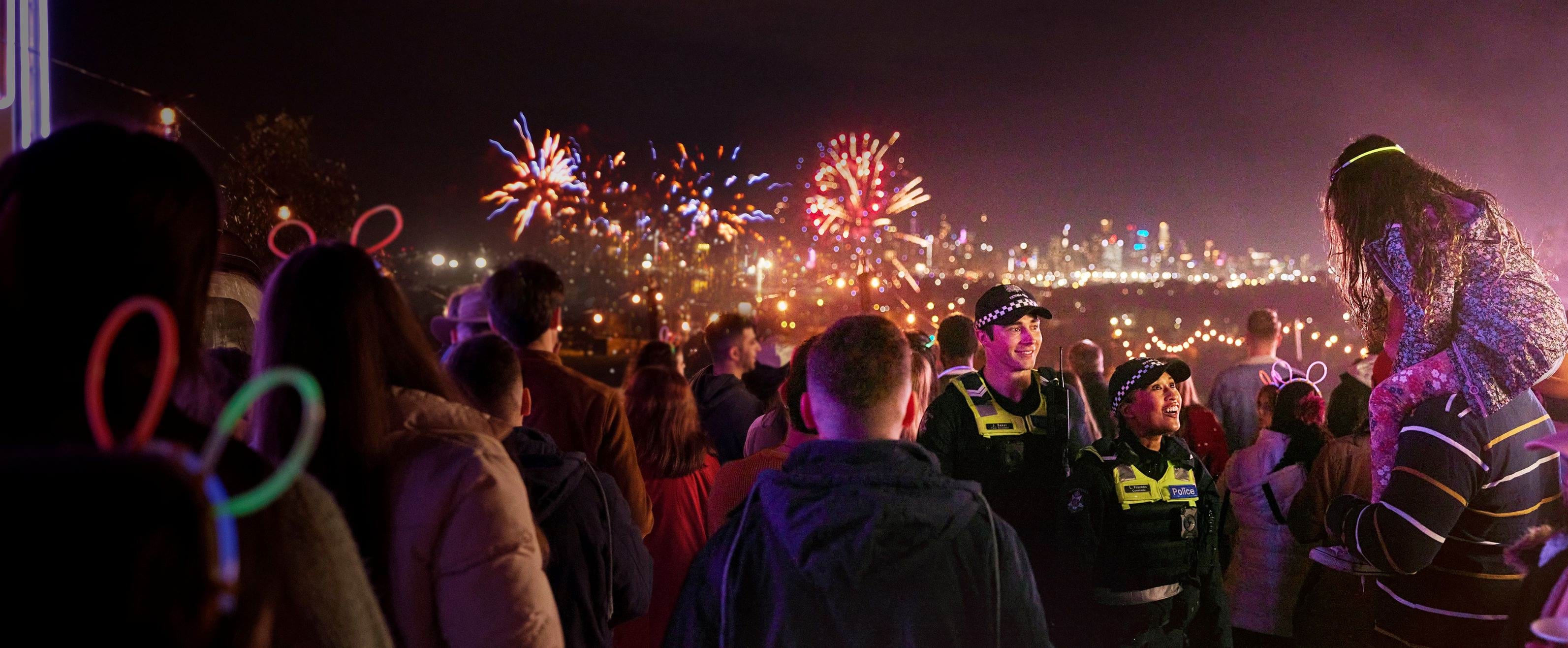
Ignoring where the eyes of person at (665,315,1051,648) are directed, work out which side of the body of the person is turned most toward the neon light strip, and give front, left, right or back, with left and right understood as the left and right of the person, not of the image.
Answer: left

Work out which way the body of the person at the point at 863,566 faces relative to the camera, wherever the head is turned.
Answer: away from the camera

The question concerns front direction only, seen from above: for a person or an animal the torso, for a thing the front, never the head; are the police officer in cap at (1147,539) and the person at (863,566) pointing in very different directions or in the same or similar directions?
very different directions

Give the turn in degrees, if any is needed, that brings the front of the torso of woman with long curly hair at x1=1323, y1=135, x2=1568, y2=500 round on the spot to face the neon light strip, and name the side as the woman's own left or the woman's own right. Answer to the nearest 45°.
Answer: approximately 45° to the woman's own left

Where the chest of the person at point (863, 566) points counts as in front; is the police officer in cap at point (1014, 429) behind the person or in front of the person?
in front

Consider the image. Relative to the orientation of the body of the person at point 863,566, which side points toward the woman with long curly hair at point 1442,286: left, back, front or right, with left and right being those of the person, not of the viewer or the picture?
right

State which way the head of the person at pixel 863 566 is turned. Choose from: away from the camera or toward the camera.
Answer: away from the camera

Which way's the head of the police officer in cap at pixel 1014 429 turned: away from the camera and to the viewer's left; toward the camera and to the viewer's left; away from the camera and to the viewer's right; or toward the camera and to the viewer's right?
toward the camera and to the viewer's right

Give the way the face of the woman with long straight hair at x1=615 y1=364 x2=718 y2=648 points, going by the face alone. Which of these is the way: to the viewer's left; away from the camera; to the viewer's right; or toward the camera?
away from the camera

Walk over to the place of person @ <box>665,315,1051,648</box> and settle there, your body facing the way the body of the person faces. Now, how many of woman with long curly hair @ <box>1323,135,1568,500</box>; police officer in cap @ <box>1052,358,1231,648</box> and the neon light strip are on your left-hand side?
1

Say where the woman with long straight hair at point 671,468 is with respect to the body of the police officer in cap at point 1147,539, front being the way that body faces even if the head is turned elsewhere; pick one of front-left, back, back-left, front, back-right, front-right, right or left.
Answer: back-right
